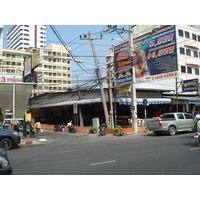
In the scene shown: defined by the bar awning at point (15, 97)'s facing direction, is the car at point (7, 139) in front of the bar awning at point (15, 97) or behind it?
in front

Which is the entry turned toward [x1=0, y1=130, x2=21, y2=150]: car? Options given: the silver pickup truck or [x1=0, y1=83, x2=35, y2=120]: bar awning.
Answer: the bar awning

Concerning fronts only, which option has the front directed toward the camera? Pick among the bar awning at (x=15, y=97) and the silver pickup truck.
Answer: the bar awning

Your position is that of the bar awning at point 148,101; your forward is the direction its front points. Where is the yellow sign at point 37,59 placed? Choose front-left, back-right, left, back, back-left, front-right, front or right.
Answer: front-right

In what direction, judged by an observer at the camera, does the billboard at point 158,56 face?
facing the viewer and to the left of the viewer

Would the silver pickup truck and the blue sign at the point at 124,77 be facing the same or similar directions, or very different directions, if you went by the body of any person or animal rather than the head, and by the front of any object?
very different directions

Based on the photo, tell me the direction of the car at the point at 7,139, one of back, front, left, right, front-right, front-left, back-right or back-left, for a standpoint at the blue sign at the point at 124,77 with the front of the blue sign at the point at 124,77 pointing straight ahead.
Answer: front

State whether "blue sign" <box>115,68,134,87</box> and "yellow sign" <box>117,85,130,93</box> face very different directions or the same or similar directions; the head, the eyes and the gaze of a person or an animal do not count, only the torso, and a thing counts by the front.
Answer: same or similar directions

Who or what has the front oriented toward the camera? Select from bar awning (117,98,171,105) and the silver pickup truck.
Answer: the bar awning

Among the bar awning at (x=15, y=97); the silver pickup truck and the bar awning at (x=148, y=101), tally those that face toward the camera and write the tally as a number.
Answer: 2

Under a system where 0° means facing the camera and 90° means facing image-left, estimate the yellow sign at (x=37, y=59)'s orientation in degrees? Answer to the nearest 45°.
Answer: approximately 45°

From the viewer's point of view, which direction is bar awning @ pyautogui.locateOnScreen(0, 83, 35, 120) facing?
toward the camera

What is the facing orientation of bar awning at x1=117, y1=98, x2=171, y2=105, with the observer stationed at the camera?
facing the viewer

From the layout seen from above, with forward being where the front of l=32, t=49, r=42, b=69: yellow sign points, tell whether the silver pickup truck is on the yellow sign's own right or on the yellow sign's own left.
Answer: on the yellow sign's own left
